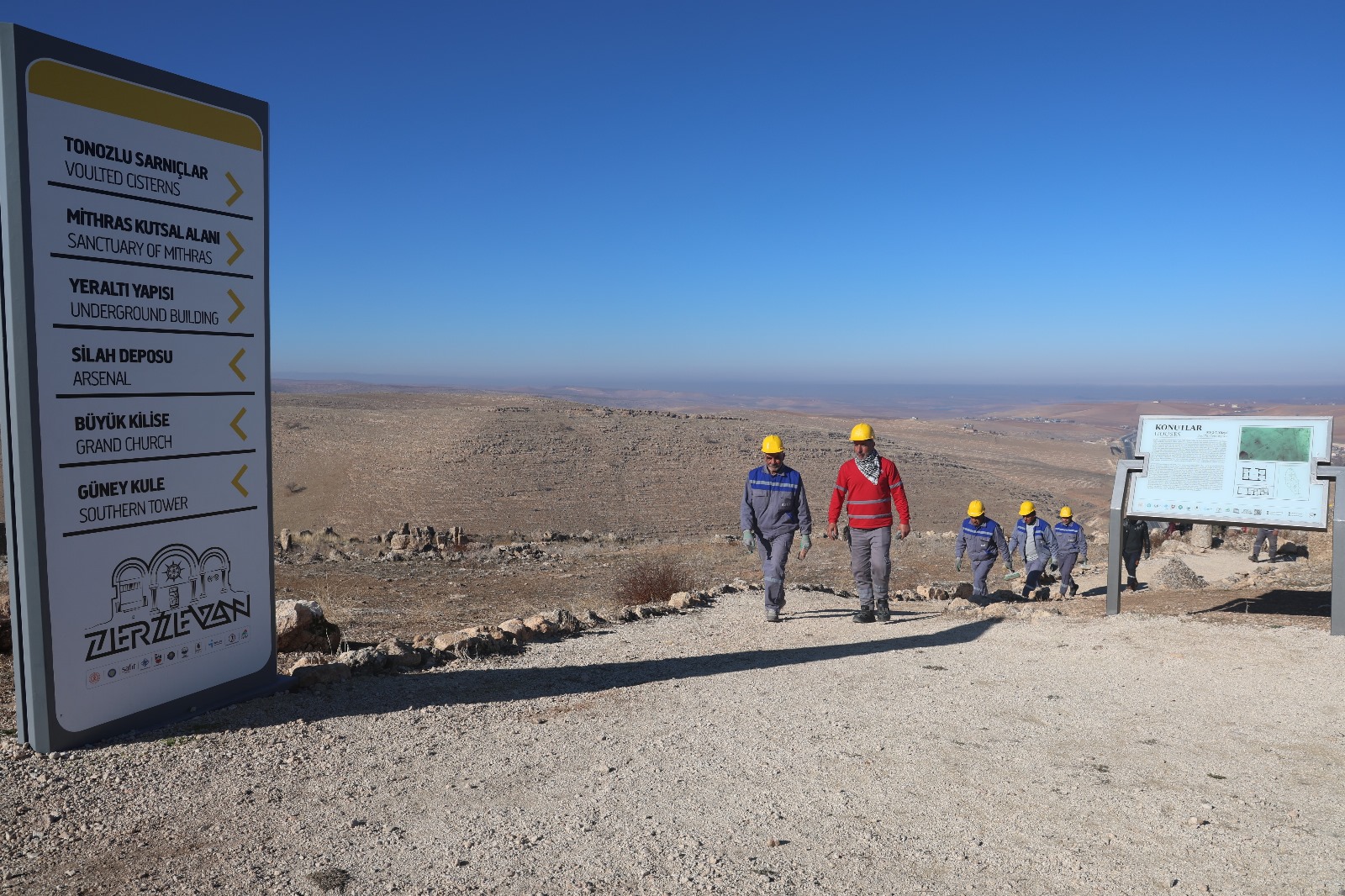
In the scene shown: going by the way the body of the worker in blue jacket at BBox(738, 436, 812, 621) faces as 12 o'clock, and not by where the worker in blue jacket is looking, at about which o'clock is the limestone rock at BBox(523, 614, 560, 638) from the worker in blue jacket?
The limestone rock is roughly at 2 o'clock from the worker in blue jacket.

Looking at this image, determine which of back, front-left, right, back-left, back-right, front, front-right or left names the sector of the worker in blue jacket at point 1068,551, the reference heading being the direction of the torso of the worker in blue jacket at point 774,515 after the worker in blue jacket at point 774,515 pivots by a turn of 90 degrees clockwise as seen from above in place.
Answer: back-right

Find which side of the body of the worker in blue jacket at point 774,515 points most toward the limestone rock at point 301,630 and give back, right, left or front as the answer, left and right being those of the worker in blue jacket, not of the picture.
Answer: right

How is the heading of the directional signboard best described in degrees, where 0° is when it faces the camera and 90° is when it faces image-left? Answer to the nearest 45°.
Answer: approximately 315°

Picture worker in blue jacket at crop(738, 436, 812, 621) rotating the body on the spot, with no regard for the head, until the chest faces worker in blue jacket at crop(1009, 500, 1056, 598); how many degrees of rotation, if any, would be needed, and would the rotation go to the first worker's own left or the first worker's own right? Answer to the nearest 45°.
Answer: approximately 135° to the first worker's own left

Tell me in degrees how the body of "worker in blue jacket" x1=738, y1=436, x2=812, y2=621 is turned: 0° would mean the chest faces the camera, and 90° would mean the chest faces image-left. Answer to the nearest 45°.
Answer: approximately 0°
